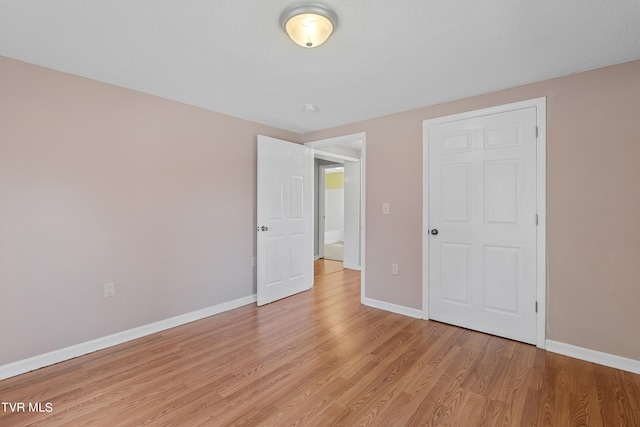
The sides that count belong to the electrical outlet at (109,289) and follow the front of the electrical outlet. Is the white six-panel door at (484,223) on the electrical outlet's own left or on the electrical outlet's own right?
on the electrical outlet's own left

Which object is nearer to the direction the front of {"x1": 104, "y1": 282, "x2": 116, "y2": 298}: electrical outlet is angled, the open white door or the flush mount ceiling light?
the flush mount ceiling light

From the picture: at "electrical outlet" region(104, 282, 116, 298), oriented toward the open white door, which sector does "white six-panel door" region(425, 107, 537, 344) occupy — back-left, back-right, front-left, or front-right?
front-right

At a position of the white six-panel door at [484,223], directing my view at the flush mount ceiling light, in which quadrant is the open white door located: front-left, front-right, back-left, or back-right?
front-right

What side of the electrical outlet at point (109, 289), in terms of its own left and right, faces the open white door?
left

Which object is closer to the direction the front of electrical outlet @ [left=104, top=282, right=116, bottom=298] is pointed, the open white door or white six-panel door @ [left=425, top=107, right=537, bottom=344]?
the white six-panel door

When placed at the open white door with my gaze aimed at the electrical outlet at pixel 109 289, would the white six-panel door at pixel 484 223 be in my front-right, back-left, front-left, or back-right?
back-left

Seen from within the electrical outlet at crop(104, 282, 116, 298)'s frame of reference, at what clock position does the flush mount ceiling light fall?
The flush mount ceiling light is roughly at 11 o'clock from the electrical outlet.
